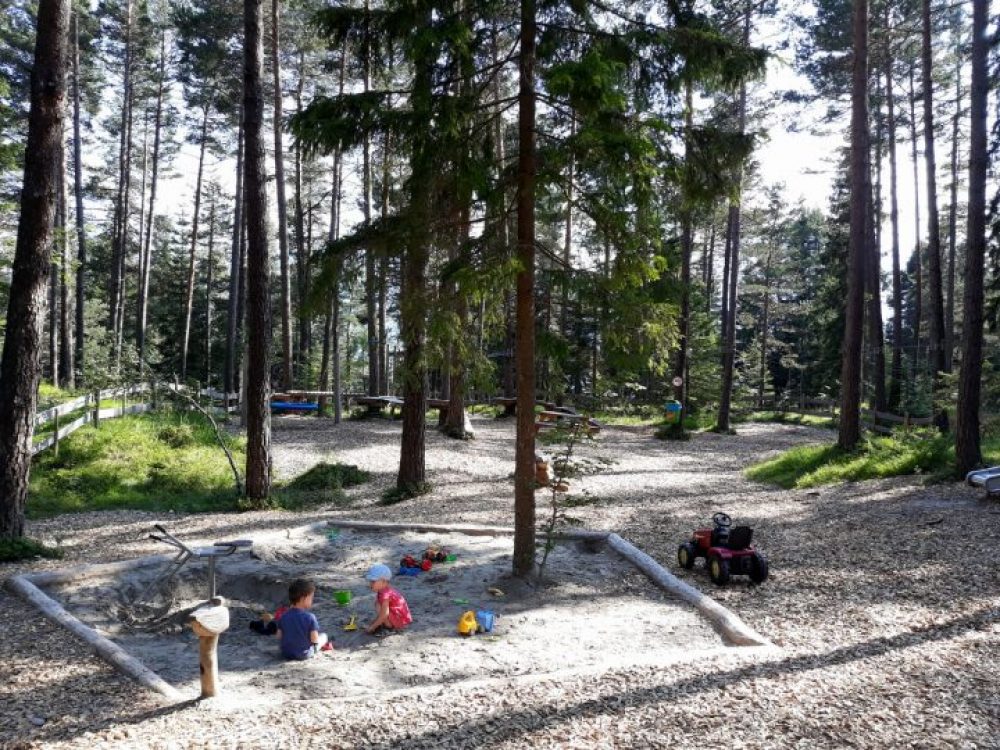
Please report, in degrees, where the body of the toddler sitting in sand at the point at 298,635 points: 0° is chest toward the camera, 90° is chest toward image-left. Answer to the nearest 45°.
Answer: approximately 225°

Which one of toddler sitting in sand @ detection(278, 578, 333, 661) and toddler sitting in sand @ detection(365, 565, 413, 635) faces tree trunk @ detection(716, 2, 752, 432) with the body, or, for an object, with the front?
toddler sitting in sand @ detection(278, 578, 333, 661)

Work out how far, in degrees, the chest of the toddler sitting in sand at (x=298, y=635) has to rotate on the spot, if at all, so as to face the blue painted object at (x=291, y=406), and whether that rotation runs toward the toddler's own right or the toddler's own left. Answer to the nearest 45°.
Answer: approximately 45° to the toddler's own left

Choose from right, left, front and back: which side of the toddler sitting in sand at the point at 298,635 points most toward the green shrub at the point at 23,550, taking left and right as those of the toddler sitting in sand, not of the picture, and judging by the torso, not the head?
left

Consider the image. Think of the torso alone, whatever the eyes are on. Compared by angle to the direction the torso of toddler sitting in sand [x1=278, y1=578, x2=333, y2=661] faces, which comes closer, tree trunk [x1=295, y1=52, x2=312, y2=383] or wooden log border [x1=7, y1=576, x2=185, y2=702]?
the tree trunk

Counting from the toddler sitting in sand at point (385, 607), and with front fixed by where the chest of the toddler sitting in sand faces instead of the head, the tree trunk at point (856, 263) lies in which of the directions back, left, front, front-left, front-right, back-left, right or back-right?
back-right

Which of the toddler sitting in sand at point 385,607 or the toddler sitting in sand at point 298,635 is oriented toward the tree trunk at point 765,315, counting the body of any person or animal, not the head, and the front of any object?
the toddler sitting in sand at point 298,635

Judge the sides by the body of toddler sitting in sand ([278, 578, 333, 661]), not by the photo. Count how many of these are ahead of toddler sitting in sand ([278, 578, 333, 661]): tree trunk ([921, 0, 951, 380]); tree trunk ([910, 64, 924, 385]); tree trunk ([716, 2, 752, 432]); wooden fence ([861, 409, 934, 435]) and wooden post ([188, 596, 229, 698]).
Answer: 4

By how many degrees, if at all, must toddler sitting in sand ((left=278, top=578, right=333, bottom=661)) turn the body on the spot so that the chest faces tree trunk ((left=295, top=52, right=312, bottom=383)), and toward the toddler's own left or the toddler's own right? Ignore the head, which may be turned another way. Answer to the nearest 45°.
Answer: approximately 45° to the toddler's own left

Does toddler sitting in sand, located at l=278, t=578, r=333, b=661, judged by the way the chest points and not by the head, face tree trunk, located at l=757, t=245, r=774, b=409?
yes

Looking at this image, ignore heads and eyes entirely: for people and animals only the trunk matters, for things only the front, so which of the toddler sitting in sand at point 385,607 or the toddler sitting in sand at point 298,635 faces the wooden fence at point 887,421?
the toddler sitting in sand at point 298,635

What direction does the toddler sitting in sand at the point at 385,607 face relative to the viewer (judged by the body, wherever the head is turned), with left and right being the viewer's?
facing to the left of the viewer

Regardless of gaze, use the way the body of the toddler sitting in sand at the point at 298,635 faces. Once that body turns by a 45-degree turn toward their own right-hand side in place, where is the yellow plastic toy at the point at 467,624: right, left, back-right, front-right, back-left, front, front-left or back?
front

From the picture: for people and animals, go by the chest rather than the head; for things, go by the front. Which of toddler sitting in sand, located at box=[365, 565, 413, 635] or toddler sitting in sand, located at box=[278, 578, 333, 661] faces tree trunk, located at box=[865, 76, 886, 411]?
toddler sitting in sand, located at box=[278, 578, 333, 661]
